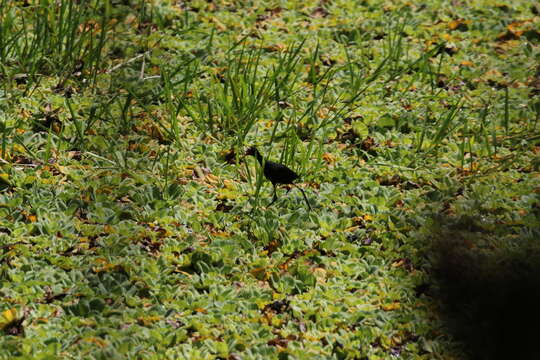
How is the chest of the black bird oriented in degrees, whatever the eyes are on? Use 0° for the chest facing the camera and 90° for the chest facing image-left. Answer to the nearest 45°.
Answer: approximately 90°

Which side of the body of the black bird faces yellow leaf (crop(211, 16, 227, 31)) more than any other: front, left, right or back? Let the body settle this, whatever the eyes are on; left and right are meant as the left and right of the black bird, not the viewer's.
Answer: right

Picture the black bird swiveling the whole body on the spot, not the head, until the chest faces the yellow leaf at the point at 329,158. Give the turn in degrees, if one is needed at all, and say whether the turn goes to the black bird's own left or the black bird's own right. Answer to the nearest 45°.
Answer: approximately 135° to the black bird's own right

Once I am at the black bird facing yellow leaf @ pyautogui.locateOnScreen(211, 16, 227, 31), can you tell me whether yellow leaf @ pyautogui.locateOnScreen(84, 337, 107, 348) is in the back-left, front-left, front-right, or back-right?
back-left

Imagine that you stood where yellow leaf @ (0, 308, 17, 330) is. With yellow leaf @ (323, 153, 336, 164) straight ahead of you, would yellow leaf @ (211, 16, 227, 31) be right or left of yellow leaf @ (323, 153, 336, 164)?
left

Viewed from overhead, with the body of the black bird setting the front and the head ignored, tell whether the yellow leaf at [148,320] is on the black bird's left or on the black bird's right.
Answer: on the black bird's left

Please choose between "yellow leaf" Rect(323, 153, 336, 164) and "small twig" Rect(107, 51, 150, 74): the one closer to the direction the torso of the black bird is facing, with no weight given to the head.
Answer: the small twig

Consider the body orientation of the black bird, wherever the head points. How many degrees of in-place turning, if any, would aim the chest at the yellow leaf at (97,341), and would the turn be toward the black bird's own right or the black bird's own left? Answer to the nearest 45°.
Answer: approximately 45° to the black bird's own left

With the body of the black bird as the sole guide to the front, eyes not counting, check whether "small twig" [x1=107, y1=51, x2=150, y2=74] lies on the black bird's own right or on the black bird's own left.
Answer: on the black bird's own right

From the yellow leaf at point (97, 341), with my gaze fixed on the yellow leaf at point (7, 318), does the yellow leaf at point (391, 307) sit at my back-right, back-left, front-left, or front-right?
back-right
